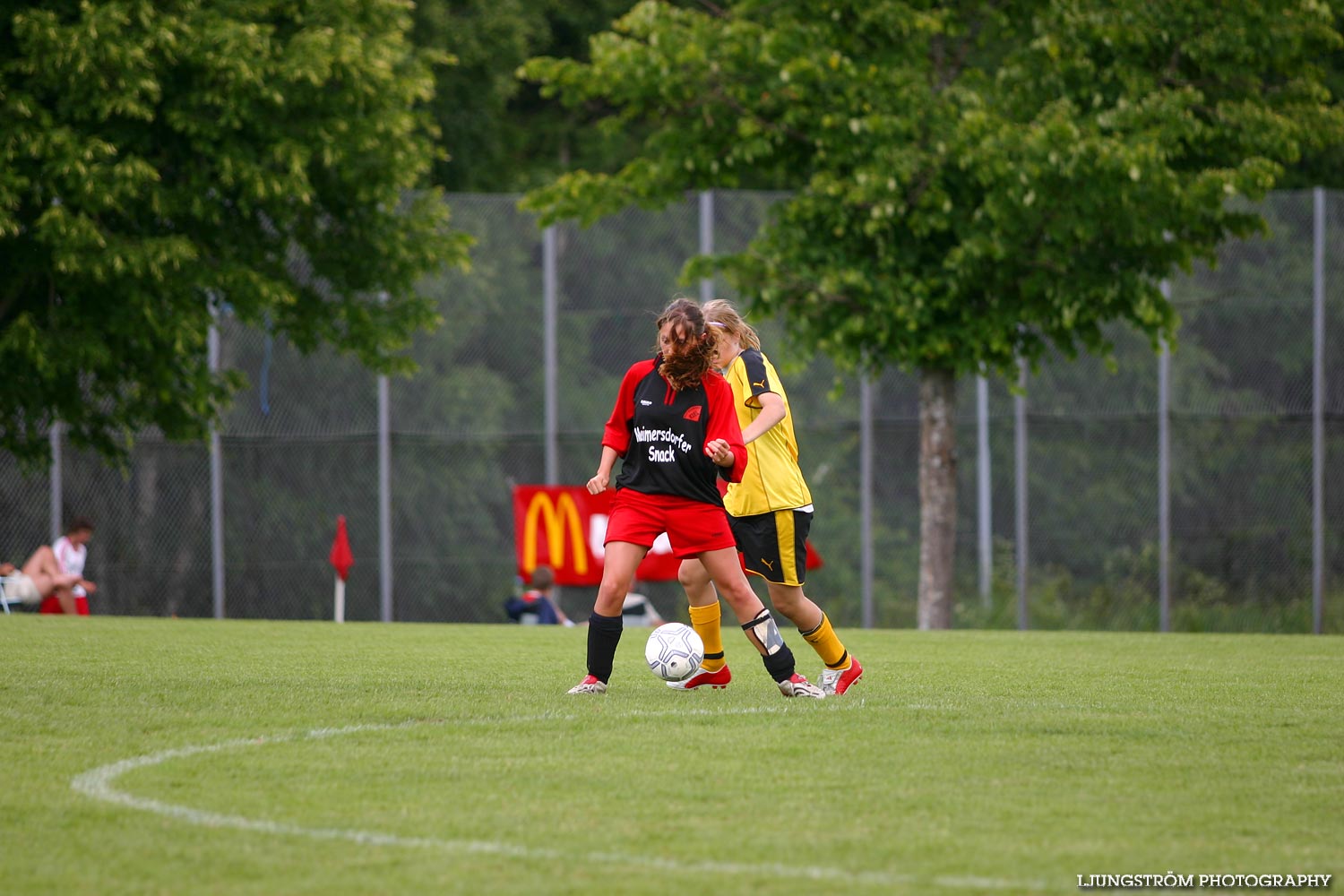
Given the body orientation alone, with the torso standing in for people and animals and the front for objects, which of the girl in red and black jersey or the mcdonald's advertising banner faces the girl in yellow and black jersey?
the mcdonald's advertising banner

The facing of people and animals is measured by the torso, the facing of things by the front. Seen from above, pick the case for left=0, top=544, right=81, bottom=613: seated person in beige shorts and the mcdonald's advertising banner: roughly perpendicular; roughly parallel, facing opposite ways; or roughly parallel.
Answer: roughly perpendicular

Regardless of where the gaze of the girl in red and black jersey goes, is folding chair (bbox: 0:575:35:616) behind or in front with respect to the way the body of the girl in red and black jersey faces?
behind

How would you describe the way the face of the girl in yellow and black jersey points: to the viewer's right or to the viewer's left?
to the viewer's left

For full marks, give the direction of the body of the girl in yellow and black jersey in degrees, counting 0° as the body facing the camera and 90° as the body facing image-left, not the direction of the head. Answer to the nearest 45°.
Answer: approximately 90°

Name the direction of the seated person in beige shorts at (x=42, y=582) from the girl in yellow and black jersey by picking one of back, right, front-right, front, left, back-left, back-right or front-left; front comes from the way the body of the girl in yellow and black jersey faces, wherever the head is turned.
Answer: front-right

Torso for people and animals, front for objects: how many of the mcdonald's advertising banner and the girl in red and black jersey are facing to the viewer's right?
0

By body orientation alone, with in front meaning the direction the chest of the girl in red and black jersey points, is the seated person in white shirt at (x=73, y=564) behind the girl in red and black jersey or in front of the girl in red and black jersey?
behind

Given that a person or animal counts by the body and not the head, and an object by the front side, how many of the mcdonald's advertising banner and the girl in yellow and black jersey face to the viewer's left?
1

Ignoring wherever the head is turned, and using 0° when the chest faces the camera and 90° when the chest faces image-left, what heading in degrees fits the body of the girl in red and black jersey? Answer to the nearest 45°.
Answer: approximately 0°

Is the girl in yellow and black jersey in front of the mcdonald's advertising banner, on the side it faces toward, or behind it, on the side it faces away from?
in front
